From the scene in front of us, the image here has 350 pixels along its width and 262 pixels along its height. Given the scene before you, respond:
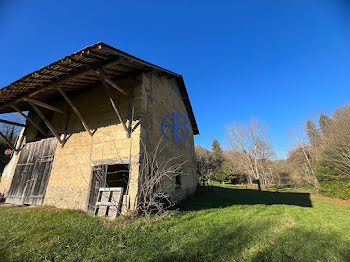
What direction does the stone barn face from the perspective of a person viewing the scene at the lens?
facing the viewer and to the left of the viewer

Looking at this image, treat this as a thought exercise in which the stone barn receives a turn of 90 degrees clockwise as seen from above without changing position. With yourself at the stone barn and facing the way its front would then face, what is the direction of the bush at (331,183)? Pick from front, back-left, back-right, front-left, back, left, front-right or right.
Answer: back-right
